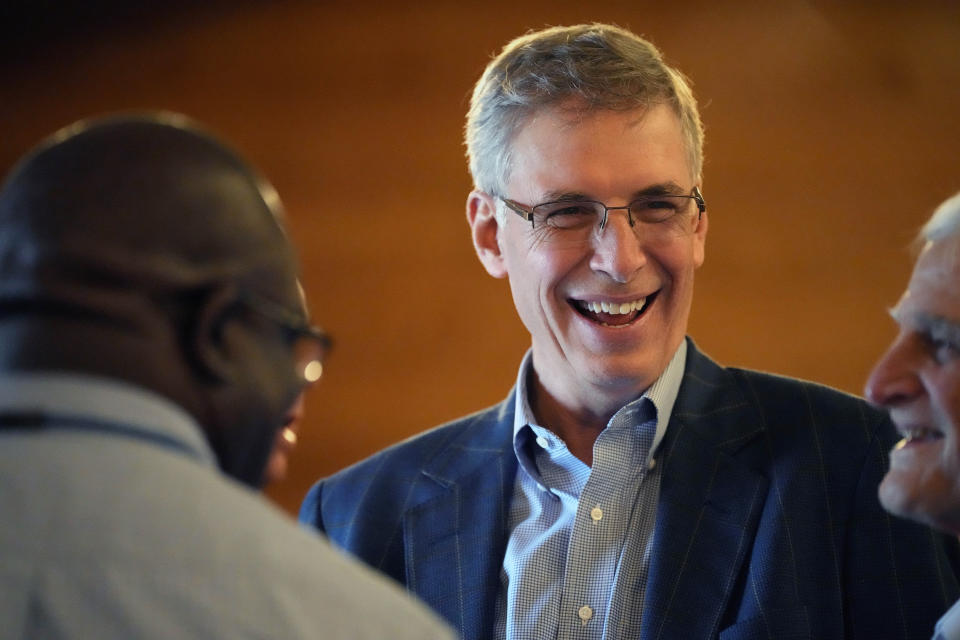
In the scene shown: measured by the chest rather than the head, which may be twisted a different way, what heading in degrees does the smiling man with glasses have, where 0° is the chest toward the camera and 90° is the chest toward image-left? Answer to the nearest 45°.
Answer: approximately 0°

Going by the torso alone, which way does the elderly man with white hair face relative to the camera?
to the viewer's left

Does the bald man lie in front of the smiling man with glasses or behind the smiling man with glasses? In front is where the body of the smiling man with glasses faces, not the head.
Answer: in front

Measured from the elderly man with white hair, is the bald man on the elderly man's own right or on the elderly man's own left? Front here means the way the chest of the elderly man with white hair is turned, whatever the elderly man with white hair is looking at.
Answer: on the elderly man's own left

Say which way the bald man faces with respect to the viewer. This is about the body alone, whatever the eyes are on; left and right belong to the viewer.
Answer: facing away from the viewer and to the right of the viewer

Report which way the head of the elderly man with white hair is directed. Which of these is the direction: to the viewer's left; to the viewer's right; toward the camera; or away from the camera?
to the viewer's left

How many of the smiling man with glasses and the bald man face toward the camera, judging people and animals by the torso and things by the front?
1

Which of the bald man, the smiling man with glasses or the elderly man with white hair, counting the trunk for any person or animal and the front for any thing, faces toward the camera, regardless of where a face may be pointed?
the smiling man with glasses

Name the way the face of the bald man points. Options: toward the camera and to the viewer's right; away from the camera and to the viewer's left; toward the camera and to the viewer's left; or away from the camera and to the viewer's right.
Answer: away from the camera and to the viewer's right

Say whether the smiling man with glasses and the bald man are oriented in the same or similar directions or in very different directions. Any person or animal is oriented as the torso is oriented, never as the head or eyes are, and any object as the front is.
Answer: very different directions

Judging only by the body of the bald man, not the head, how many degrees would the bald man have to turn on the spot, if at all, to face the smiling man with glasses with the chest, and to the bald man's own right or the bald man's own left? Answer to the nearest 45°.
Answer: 0° — they already face them

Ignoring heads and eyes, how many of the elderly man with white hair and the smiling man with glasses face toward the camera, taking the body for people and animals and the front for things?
1

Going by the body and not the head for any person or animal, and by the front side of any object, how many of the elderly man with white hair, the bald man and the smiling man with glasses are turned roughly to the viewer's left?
1

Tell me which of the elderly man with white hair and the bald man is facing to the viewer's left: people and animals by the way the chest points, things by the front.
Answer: the elderly man with white hair
